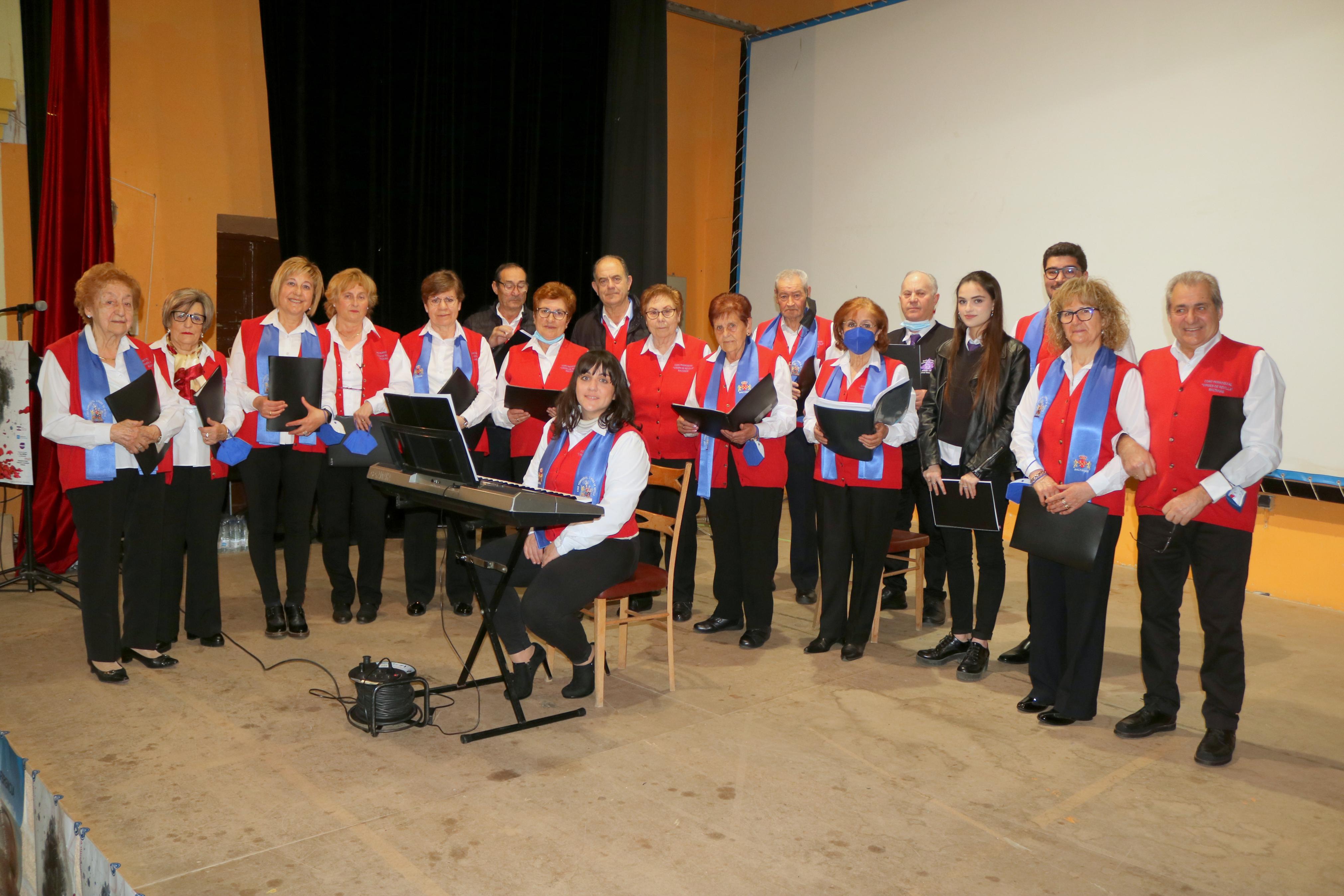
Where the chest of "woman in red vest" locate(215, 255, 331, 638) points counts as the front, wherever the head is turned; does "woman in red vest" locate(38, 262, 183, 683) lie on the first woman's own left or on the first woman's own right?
on the first woman's own right

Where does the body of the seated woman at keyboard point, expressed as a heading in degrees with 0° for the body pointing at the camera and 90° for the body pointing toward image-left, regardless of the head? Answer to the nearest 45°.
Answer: approximately 45°

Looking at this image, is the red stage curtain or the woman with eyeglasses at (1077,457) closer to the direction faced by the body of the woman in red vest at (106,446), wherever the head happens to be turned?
the woman with eyeglasses

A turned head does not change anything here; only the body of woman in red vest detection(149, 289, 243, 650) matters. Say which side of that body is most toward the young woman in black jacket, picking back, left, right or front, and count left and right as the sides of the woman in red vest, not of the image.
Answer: left

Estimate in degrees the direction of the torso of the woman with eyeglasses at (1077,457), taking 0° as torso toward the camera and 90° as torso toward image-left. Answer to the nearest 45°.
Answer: approximately 45°

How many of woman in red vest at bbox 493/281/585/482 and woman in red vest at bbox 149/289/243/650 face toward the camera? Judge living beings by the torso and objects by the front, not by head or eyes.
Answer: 2

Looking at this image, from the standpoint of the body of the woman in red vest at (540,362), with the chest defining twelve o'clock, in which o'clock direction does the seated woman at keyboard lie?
The seated woman at keyboard is roughly at 12 o'clock from the woman in red vest.

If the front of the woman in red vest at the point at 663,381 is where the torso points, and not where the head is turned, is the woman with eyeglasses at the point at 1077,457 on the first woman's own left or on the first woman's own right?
on the first woman's own left

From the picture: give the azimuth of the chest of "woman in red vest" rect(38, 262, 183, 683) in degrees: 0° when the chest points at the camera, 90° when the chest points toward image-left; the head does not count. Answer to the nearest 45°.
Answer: approximately 315°

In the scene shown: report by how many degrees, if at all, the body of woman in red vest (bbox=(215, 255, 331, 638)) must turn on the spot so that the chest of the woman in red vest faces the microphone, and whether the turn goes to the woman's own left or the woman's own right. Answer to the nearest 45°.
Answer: approximately 135° to the woman's own right

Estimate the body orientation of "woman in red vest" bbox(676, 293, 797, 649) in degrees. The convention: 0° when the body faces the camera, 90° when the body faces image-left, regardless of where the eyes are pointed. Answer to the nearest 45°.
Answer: approximately 45°

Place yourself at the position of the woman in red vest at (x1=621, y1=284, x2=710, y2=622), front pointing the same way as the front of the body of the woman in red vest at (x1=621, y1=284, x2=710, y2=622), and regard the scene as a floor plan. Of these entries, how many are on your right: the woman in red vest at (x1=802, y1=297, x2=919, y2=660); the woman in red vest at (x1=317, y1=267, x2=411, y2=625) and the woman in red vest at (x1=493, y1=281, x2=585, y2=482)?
2
